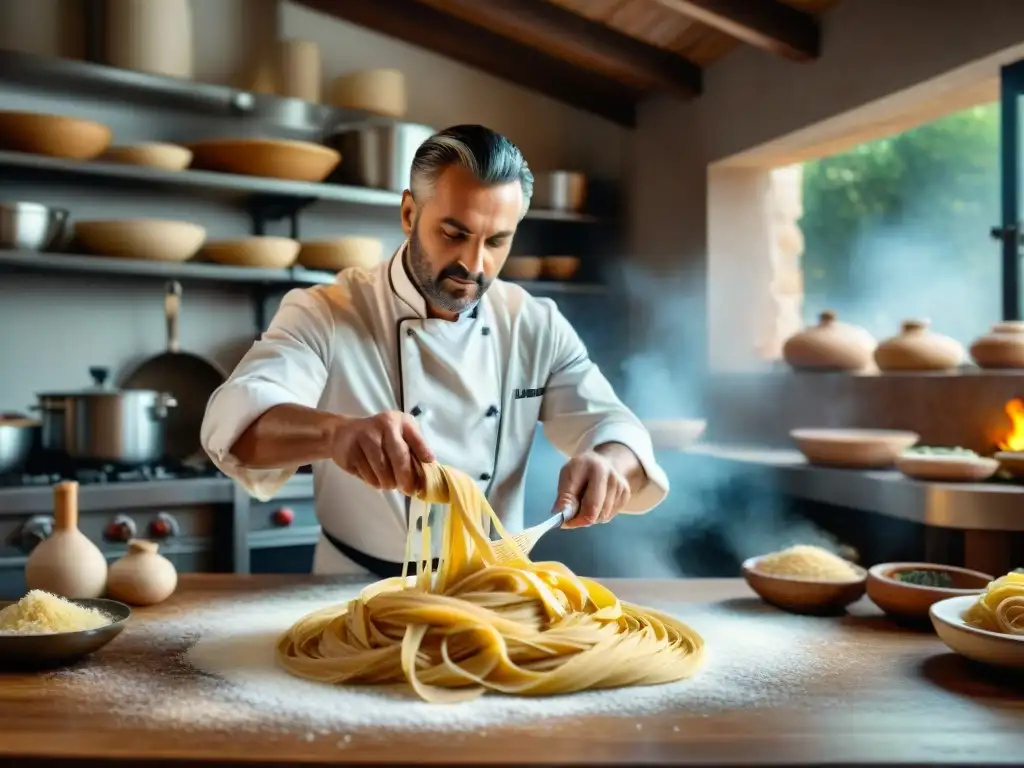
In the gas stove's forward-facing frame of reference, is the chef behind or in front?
in front

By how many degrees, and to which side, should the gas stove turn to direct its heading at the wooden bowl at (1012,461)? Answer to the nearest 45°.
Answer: approximately 45° to its left

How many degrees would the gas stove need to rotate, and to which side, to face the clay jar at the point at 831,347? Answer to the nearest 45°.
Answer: approximately 90° to its left

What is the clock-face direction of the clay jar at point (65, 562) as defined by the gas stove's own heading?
The clay jar is roughly at 12 o'clock from the gas stove.

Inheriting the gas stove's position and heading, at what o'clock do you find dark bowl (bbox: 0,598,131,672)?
The dark bowl is roughly at 12 o'clock from the gas stove.

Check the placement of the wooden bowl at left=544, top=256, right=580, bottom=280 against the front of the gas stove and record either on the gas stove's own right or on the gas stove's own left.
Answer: on the gas stove's own left

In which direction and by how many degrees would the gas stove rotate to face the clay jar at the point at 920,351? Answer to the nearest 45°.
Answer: approximately 45° to its left

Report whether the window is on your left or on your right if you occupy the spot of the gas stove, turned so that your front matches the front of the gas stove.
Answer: on your left

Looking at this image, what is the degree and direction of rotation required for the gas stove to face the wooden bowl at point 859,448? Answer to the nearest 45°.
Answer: approximately 45° to its left

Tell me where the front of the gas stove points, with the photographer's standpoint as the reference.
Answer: facing the viewer

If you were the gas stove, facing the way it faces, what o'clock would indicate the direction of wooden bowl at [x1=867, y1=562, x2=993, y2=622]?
The wooden bowl is roughly at 11 o'clock from the gas stove.

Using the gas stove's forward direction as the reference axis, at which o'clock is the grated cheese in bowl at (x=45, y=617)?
The grated cheese in bowl is roughly at 12 o'clock from the gas stove.

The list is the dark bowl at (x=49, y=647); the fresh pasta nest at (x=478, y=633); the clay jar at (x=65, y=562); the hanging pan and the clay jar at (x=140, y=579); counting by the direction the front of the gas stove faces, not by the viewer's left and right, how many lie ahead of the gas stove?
4

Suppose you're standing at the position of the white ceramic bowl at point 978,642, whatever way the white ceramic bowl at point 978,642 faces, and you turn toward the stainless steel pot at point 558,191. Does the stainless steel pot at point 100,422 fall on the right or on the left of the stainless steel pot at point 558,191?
left
